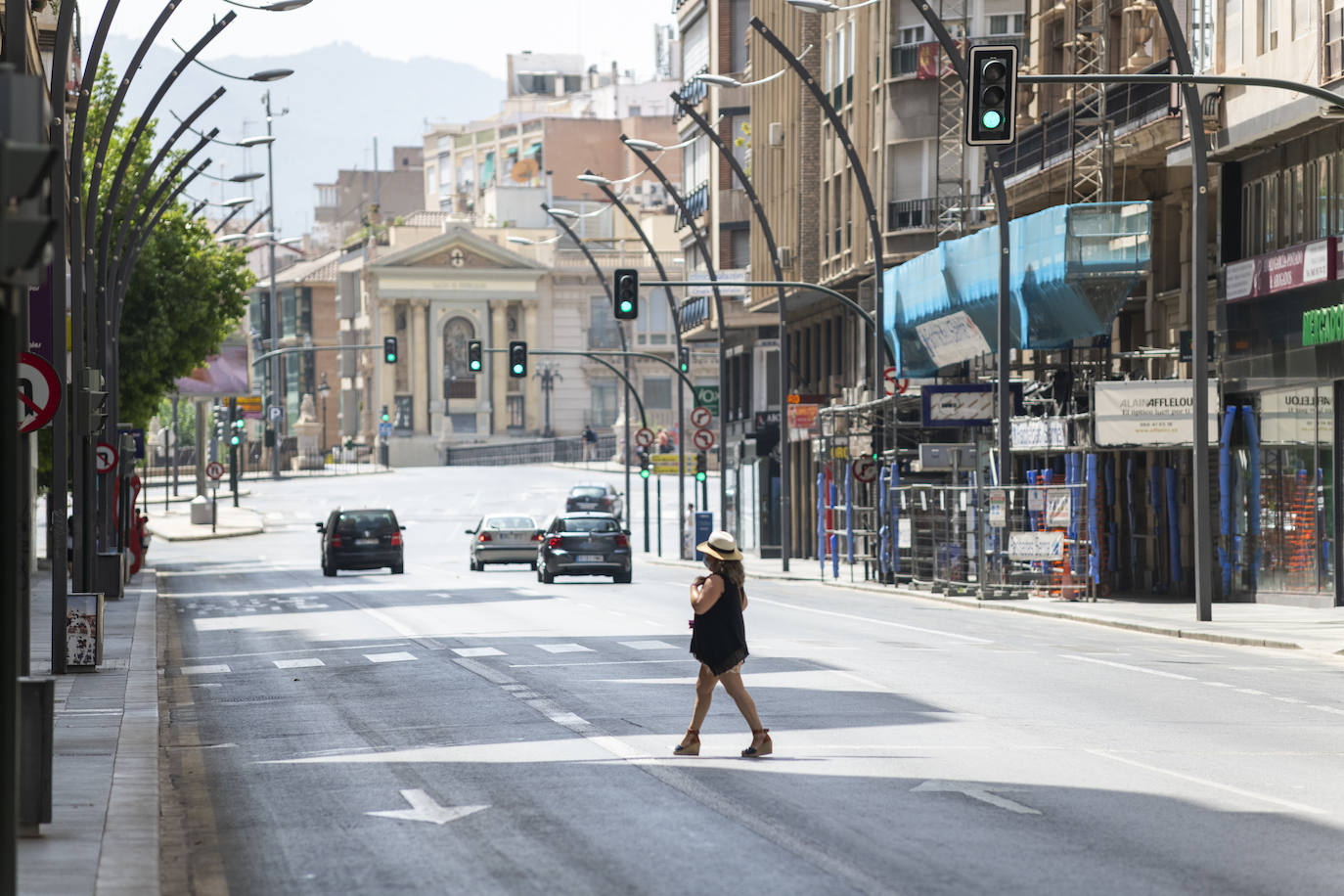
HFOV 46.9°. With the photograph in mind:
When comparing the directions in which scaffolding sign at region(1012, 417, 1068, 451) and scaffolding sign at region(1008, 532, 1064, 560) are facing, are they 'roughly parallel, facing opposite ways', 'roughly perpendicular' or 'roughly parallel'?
roughly parallel

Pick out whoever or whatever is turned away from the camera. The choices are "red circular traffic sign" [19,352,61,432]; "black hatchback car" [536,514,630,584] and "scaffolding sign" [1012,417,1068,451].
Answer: the black hatchback car

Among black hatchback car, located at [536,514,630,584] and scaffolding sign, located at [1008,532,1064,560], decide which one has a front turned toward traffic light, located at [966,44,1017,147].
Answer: the scaffolding sign

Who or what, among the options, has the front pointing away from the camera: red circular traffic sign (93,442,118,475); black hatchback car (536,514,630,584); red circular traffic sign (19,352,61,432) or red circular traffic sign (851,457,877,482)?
the black hatchback car

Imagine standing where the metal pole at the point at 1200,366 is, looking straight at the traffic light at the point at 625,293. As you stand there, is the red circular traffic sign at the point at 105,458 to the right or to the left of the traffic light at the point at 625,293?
left

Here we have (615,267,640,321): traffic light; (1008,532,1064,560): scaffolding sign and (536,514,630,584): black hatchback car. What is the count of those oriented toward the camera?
2

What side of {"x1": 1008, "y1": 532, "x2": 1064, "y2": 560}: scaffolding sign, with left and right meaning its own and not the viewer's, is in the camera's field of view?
front

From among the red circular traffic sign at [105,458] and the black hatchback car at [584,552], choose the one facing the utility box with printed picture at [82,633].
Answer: the red circular traffic sign

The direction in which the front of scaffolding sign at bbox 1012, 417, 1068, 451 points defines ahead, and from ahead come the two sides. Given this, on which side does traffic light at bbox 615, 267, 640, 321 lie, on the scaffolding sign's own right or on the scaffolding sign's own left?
on the scaffolding sign's own right

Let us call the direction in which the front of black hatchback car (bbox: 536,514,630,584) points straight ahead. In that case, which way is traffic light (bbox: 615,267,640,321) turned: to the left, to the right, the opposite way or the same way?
the opposite way

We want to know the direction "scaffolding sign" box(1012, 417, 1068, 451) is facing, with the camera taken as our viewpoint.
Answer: facing the viewer

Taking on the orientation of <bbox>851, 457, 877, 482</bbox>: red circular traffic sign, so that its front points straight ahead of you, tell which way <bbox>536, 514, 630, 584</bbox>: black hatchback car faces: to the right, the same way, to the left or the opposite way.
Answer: the opposite way

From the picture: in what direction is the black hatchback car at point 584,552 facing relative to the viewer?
away from the camera

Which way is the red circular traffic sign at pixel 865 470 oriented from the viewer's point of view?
toward the camera

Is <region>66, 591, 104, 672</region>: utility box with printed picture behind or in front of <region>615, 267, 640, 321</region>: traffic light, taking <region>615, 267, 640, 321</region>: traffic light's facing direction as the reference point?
in front

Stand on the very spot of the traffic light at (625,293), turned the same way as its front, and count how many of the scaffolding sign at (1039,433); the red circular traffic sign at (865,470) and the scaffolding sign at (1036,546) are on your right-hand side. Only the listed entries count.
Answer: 0
